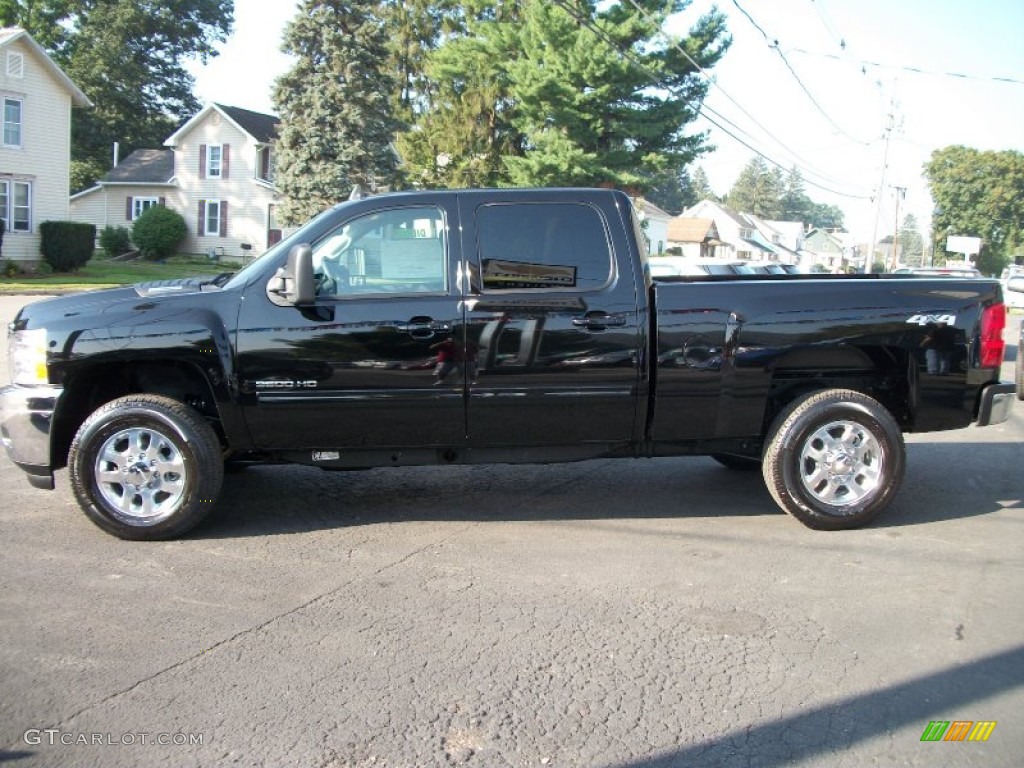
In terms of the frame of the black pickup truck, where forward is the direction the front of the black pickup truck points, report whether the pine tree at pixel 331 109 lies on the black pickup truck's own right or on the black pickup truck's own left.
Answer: on the black pickup truck's own right

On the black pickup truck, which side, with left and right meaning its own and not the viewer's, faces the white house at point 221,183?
right

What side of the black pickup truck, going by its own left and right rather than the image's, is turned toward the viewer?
left

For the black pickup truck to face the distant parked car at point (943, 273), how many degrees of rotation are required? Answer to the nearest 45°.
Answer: approximately 135° to its right

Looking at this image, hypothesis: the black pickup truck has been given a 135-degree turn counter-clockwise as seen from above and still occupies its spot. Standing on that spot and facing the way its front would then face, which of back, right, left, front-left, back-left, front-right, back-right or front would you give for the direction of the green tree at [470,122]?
back-left

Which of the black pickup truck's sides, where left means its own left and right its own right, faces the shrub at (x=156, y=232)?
right

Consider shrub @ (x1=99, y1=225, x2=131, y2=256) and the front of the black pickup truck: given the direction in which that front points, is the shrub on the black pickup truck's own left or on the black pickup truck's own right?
on the black pickup truck's own right

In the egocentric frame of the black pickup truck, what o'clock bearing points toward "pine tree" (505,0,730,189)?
The pine tree is roughly at 3 o'clock from the black pickup truck.
